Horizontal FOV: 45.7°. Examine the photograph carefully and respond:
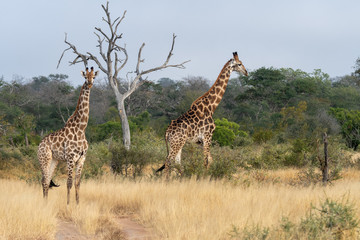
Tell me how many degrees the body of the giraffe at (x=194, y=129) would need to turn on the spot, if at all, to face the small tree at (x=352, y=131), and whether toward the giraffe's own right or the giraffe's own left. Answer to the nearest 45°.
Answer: approximately 45° to the giraffe's own left

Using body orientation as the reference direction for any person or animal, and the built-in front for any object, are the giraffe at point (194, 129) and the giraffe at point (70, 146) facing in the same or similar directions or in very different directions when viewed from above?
same or similar directions

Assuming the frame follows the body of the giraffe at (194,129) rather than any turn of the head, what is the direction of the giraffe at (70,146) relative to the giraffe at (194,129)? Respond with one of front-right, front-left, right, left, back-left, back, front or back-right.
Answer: back-right

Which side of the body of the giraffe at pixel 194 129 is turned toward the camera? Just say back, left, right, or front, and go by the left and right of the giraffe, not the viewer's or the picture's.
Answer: right

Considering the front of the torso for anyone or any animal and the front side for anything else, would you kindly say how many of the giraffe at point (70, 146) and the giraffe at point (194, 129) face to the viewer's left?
0

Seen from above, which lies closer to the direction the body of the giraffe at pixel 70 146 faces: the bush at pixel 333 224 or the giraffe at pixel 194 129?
the bush

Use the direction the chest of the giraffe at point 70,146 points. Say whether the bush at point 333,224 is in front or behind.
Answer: in front

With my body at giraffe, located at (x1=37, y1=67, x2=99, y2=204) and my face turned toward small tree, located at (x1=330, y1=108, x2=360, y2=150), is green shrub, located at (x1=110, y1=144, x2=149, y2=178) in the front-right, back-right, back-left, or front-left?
front-left

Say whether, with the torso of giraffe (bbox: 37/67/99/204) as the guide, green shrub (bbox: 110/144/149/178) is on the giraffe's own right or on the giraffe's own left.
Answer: on the giraffe's own left

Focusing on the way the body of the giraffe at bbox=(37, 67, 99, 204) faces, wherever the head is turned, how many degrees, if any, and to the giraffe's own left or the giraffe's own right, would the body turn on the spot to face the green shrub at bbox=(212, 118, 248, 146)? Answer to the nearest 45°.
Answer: approximately 90° to the giraffe's own left

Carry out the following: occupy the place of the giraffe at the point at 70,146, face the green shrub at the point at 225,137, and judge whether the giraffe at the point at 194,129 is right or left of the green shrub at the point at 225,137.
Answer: right
